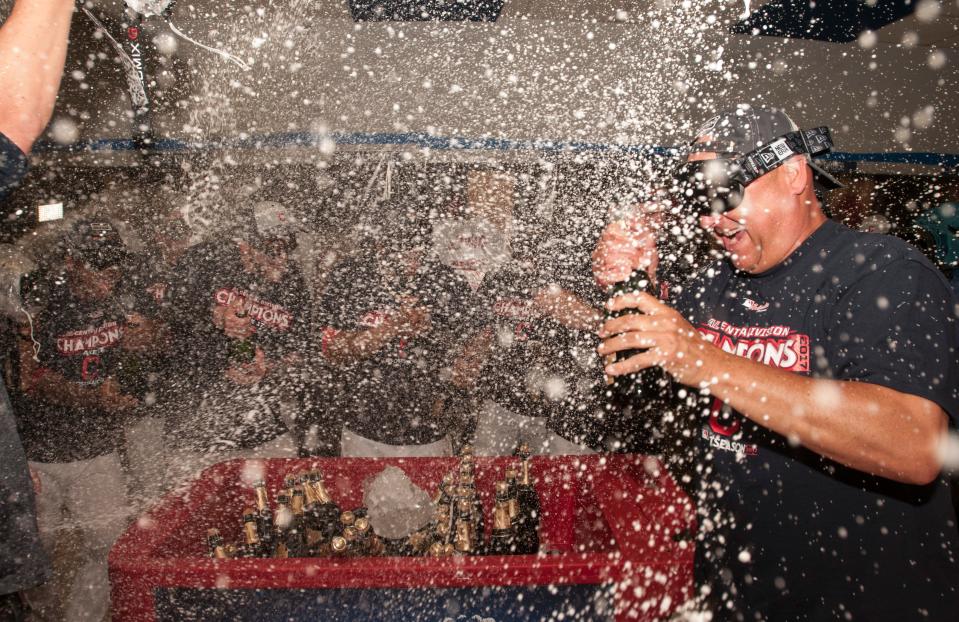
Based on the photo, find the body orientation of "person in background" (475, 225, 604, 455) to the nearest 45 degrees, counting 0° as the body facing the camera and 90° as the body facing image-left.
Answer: approximately 0°

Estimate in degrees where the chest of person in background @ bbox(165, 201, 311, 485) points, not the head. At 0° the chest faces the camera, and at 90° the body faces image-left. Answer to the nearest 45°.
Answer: approximately 315°

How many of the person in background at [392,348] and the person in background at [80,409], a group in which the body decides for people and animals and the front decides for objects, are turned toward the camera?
2

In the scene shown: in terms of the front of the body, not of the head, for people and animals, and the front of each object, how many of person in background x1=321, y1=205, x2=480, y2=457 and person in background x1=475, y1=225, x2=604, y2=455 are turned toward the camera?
2
